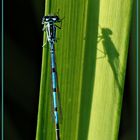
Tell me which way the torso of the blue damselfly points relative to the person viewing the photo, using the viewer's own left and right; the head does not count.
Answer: facing away from the viewer
